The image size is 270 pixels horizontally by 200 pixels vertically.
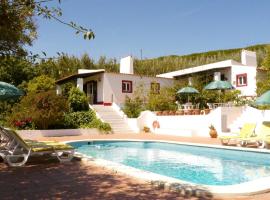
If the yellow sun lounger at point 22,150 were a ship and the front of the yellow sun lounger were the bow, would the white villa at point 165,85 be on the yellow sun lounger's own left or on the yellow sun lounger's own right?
on the yellow sun lounger's own left

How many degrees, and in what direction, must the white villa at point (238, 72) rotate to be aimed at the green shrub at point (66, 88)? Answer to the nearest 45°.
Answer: approximately 45° to its right

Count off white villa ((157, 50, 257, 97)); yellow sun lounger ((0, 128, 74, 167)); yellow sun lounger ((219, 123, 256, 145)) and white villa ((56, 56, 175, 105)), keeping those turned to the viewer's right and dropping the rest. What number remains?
1

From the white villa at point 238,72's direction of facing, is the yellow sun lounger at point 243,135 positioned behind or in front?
in front

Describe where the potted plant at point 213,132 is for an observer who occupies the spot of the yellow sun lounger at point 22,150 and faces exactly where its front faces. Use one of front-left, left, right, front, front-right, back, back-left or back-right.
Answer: front-left

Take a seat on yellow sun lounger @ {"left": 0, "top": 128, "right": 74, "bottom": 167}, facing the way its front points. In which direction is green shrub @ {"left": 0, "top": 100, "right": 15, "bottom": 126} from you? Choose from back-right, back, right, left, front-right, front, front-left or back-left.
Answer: left

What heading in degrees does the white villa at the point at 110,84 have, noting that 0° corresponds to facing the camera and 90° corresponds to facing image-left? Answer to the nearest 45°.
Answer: approximately 45°

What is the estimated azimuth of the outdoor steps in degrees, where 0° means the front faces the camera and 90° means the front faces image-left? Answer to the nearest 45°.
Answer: approximately 315°

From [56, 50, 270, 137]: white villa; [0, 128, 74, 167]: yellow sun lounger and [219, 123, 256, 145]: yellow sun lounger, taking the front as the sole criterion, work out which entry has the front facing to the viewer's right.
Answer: [0, 128, 74, 167]: yellow sun lounger

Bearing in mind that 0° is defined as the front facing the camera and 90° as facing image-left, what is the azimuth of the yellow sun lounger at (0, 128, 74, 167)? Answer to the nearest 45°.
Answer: approximately 270°
